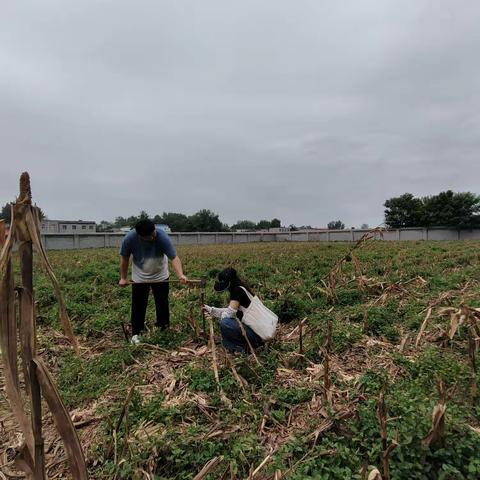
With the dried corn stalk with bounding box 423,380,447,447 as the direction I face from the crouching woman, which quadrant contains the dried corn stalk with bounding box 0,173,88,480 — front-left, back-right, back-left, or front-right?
front-right

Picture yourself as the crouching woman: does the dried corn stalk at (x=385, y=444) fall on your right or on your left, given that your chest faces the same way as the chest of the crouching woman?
on your left

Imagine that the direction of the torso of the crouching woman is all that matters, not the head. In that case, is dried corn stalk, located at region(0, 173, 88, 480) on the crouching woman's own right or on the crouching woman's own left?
on the crouching woman's own left

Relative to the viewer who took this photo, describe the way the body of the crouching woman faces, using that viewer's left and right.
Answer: facing to the left of the viewer

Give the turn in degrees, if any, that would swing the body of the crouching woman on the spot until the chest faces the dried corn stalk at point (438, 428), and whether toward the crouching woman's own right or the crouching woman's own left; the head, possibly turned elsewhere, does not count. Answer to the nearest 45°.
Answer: approximately 135° to the crouching woman's own left

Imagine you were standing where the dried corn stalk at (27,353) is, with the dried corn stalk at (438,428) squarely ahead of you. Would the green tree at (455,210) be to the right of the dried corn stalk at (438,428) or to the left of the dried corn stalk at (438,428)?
left

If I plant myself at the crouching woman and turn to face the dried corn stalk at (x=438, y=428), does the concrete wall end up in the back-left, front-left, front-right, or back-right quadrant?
back-left

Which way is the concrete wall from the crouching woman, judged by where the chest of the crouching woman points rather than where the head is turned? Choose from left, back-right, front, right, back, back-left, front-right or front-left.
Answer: right

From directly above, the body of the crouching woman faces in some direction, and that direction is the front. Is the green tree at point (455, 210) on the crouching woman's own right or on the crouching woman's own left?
on the crouching woman's own right

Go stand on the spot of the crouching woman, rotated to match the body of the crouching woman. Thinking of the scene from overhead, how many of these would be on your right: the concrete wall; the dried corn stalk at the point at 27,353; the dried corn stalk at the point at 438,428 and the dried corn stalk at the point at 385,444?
1
